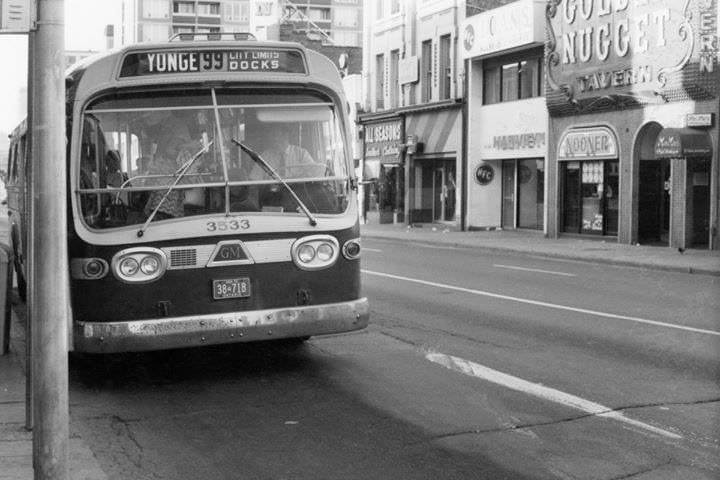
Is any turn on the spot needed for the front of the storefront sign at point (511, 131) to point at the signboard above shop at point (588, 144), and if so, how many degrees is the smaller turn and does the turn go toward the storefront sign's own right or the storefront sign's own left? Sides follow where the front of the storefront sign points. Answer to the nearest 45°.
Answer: approximately 90° to the storefront sign's own left

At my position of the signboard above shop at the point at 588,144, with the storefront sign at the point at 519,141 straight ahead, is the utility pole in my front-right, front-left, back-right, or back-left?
back-left

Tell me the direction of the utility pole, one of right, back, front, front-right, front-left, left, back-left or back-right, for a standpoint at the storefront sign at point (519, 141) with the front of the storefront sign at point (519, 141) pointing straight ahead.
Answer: front-left

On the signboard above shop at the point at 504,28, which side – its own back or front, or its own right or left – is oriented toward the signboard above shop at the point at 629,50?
left

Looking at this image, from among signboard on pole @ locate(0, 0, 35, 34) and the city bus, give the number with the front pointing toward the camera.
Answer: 2

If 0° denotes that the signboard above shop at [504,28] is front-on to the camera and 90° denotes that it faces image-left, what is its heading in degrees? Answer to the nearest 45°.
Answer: approximately 45°

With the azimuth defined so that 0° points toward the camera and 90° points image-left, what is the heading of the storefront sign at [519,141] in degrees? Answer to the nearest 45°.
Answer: approximately 45°

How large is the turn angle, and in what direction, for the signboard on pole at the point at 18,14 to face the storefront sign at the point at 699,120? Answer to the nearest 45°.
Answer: approximately 135° to its left

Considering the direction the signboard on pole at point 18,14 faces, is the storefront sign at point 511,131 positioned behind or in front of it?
behind

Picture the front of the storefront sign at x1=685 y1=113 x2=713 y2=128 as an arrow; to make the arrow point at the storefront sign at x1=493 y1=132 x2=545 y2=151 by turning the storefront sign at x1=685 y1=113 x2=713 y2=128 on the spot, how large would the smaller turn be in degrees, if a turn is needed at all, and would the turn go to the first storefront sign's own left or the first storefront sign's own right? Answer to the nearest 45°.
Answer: approximately 90° to the first storefront sign's own right
